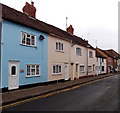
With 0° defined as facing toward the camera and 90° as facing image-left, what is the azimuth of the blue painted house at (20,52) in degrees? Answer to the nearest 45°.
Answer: approximately 315°

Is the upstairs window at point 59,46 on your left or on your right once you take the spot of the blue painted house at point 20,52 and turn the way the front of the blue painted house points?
on your left
